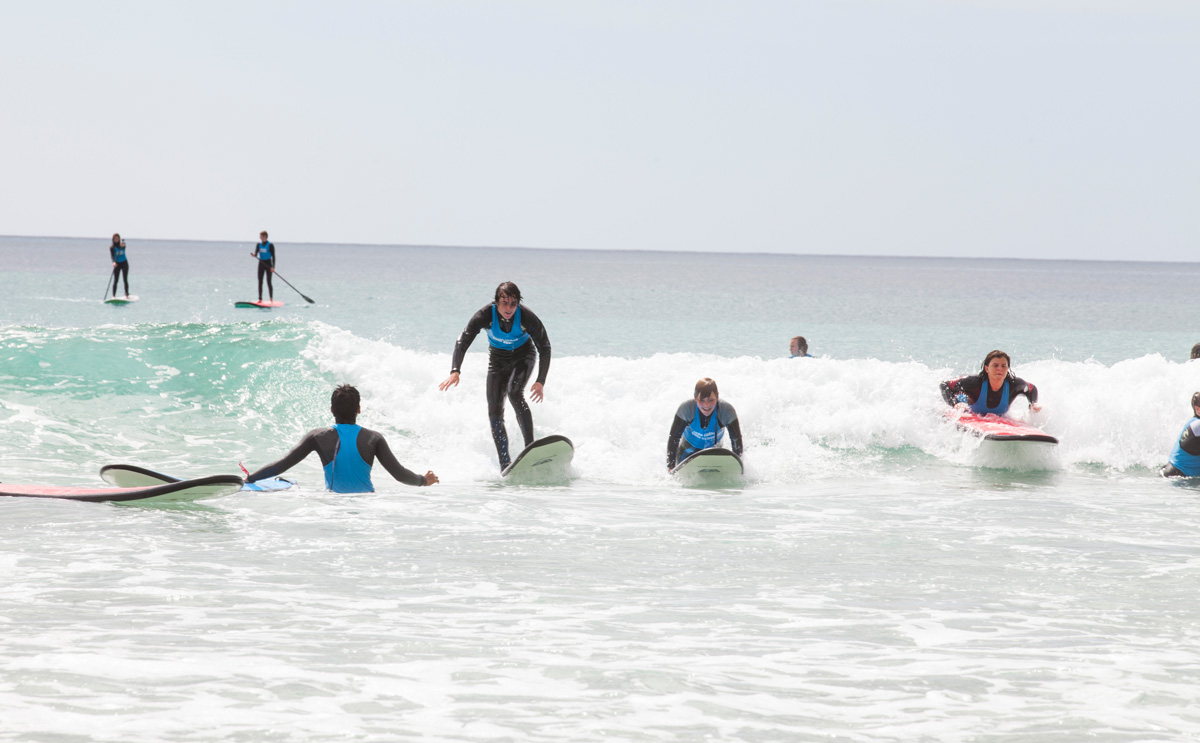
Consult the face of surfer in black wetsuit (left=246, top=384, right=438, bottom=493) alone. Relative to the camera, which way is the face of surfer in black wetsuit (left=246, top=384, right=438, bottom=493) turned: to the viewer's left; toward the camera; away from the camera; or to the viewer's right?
away from the camera

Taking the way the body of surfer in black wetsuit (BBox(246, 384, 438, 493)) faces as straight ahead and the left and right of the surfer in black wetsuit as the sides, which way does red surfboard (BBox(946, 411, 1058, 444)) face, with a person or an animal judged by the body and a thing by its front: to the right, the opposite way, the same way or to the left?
the opposite way

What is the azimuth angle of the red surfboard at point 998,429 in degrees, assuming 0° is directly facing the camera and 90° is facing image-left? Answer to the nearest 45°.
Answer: approximately 315°

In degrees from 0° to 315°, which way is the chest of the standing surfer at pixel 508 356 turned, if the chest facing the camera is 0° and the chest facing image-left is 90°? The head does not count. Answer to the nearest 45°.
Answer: approximately 0°

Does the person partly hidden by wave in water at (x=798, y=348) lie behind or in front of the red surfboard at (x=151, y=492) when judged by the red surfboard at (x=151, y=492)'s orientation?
in front

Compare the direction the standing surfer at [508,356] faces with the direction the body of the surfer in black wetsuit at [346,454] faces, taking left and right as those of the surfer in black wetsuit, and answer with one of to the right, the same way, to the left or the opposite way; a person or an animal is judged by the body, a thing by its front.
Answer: the opposite way

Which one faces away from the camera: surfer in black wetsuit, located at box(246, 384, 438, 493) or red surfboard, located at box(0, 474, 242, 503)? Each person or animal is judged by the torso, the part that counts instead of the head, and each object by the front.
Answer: the surfer in black wetsuit

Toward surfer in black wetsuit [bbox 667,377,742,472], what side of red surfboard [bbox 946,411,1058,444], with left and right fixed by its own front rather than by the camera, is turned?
right

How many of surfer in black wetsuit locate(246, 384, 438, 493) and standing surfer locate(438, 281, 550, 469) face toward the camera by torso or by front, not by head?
1

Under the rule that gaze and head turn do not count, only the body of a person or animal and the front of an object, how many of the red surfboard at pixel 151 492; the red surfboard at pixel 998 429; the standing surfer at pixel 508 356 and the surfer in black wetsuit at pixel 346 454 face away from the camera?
1

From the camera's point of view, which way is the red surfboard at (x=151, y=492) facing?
to the viewer's right

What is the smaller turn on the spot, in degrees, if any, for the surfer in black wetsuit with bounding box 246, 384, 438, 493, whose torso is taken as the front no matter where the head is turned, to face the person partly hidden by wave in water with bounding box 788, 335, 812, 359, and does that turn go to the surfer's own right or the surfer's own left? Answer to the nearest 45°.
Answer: approximately 45° to the surfer's own right

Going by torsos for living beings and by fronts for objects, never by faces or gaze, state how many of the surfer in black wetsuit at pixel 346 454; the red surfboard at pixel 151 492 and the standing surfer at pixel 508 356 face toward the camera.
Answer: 1

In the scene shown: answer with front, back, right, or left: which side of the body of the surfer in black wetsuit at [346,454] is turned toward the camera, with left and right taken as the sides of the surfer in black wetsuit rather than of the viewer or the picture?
back

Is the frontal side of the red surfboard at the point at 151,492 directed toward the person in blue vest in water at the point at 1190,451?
yes

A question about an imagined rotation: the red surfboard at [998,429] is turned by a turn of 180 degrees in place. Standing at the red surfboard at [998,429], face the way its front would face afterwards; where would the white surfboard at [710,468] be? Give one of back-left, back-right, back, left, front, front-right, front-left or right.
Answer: left

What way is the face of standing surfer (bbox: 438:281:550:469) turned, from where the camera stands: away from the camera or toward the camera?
toward the camera
